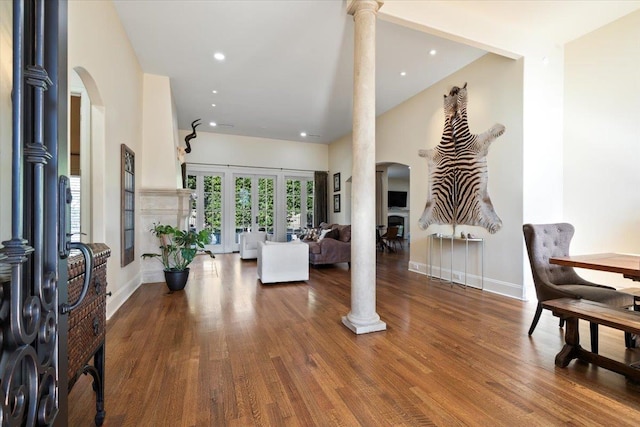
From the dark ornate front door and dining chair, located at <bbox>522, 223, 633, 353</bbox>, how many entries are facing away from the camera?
0

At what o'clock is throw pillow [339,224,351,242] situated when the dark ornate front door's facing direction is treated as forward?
The throw pillow is roughly at 9 o'clock from the dark ornate front door.

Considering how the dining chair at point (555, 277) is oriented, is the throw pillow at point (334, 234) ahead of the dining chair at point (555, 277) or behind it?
behind

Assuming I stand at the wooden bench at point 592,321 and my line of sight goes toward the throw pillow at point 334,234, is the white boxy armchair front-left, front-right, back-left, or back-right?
front-left

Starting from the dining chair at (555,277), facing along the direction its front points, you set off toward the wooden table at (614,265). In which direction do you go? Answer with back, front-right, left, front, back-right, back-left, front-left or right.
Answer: front

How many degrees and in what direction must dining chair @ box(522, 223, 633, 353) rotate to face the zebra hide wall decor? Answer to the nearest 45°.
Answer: approximately 180°

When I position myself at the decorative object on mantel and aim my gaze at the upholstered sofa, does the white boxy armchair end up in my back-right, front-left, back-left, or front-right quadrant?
front-right

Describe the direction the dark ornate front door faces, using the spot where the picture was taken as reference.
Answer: facing to the right of the viewer
